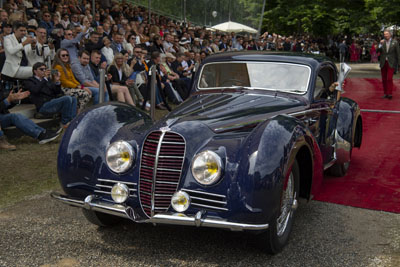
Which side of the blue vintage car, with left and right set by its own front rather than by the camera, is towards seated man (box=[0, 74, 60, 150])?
right

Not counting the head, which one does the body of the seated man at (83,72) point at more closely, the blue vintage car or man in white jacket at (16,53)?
the blue vintage car

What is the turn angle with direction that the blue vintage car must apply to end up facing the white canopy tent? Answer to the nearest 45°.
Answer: approximately 135° to its right

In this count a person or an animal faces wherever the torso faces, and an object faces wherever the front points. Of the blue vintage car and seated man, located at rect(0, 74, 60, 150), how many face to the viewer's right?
1

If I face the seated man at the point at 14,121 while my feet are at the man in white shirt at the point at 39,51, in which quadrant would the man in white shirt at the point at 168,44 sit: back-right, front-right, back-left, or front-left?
back-left

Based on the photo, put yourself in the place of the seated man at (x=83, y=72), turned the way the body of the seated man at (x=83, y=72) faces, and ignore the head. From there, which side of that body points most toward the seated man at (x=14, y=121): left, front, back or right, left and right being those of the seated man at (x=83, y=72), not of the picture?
right

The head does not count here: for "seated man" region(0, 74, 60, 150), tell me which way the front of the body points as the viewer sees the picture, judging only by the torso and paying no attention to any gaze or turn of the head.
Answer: to the viewer's right

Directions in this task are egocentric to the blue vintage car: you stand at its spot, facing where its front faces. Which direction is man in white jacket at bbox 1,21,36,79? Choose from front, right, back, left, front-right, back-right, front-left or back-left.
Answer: right

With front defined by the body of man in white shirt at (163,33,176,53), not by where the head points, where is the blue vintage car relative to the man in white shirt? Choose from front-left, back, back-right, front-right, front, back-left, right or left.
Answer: front-right

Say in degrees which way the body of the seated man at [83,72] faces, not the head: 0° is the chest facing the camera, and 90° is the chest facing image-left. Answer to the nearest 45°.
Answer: approximately 315°

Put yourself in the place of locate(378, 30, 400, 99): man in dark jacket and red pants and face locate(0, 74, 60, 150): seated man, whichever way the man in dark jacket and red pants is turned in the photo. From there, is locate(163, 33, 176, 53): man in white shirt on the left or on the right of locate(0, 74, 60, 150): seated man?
right

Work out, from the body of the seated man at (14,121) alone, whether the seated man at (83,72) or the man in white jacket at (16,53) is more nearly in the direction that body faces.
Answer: the seated man
